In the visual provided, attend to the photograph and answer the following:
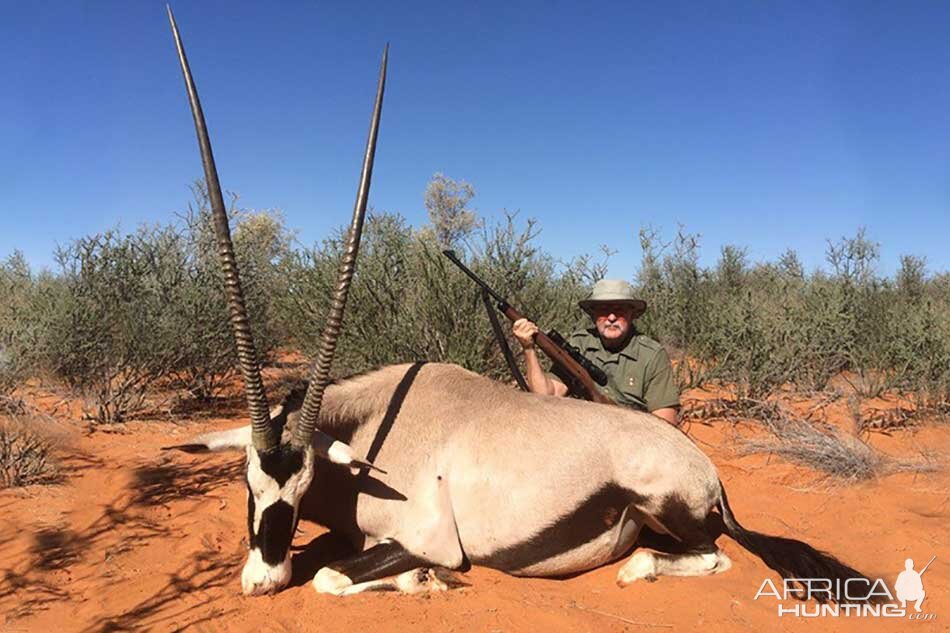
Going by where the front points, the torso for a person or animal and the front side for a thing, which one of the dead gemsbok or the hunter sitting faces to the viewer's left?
the dead gemsbok

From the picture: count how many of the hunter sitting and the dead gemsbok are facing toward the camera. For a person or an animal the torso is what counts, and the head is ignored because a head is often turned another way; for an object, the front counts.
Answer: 1

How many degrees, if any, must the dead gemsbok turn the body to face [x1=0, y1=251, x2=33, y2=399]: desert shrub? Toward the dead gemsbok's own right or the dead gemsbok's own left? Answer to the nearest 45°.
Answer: approximately 45° to the dead gemsbok's own right

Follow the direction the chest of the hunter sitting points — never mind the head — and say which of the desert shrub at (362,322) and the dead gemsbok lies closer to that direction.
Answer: the dead gemsbok

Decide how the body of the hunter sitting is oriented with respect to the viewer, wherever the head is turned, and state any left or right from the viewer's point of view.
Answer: facing the viewer

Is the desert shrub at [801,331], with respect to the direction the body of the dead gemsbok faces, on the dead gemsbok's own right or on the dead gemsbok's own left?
on the dead gemsbok's own right

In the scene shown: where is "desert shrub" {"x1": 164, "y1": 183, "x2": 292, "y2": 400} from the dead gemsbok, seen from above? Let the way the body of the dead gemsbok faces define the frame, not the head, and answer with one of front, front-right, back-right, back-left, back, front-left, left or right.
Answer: front-right

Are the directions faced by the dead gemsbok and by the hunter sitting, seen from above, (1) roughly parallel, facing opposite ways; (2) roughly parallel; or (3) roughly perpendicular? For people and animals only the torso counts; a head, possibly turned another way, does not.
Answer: roughly perpendicular

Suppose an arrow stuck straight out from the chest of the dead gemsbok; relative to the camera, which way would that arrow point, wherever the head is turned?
to the viewer's left

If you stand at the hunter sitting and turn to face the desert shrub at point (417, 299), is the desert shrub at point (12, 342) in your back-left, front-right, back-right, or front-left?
front-left

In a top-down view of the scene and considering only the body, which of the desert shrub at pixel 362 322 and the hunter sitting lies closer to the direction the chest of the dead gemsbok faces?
the desert shrub

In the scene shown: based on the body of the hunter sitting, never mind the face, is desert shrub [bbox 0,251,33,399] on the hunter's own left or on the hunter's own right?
on the hunter's own right

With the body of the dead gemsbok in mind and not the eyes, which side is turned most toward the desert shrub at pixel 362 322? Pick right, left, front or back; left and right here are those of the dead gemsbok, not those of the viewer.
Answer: right

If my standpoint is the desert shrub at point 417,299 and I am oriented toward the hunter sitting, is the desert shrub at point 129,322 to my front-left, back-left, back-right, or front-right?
back-right
